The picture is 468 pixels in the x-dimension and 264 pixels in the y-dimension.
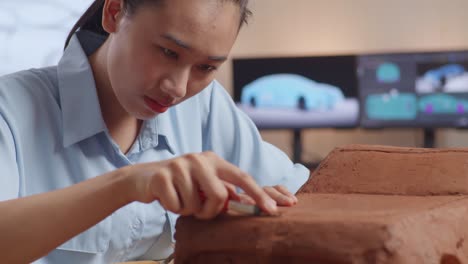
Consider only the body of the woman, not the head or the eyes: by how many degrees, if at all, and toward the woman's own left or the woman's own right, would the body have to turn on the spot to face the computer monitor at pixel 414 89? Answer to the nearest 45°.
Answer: approximately 90° to the woman's own left

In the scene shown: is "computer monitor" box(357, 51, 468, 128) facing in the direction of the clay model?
yes

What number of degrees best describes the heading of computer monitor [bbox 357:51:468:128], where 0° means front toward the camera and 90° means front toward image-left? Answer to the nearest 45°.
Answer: approximately 0°

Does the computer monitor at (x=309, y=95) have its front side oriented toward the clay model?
yes

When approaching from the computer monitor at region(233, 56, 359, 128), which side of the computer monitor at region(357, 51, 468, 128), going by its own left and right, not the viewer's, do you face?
right

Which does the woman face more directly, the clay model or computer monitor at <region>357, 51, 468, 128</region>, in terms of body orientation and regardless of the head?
the clay model

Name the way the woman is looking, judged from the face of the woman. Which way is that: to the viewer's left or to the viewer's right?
to the viewer's right

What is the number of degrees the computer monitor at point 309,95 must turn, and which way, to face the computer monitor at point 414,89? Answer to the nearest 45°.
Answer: approximately 90° to its left

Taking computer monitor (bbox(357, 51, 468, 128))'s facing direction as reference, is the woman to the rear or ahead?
ahead

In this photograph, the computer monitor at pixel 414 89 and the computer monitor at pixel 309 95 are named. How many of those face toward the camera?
2

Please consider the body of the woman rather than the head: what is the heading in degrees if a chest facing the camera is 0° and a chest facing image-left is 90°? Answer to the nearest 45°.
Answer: approximately 315°

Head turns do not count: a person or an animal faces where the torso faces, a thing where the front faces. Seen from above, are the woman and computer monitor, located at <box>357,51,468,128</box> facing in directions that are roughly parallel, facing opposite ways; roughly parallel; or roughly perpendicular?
roughly perpendicular
